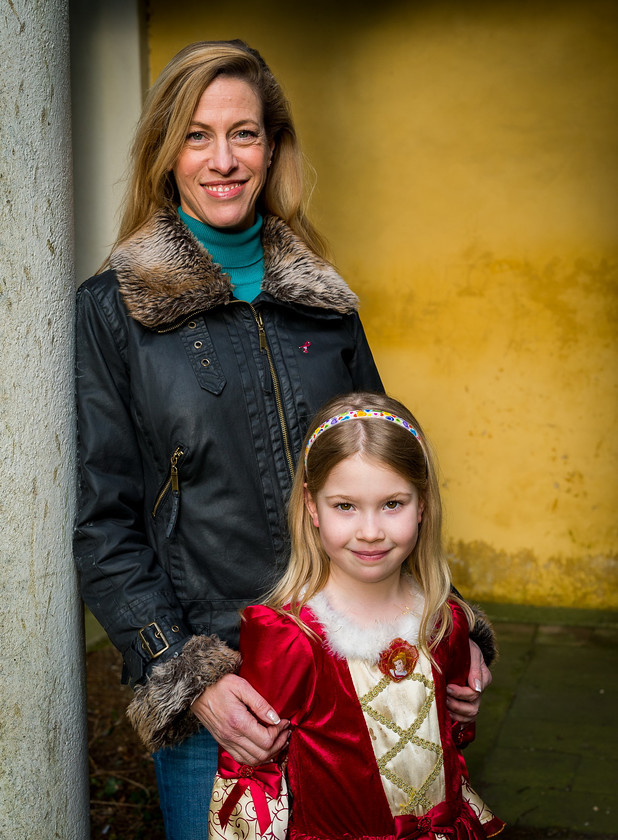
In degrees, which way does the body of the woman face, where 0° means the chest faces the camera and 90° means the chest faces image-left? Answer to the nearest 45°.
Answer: approximately 0°

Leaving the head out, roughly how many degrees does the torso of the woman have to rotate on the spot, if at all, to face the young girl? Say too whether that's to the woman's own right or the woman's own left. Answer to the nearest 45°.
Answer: approximately 45° to the woman's own left
